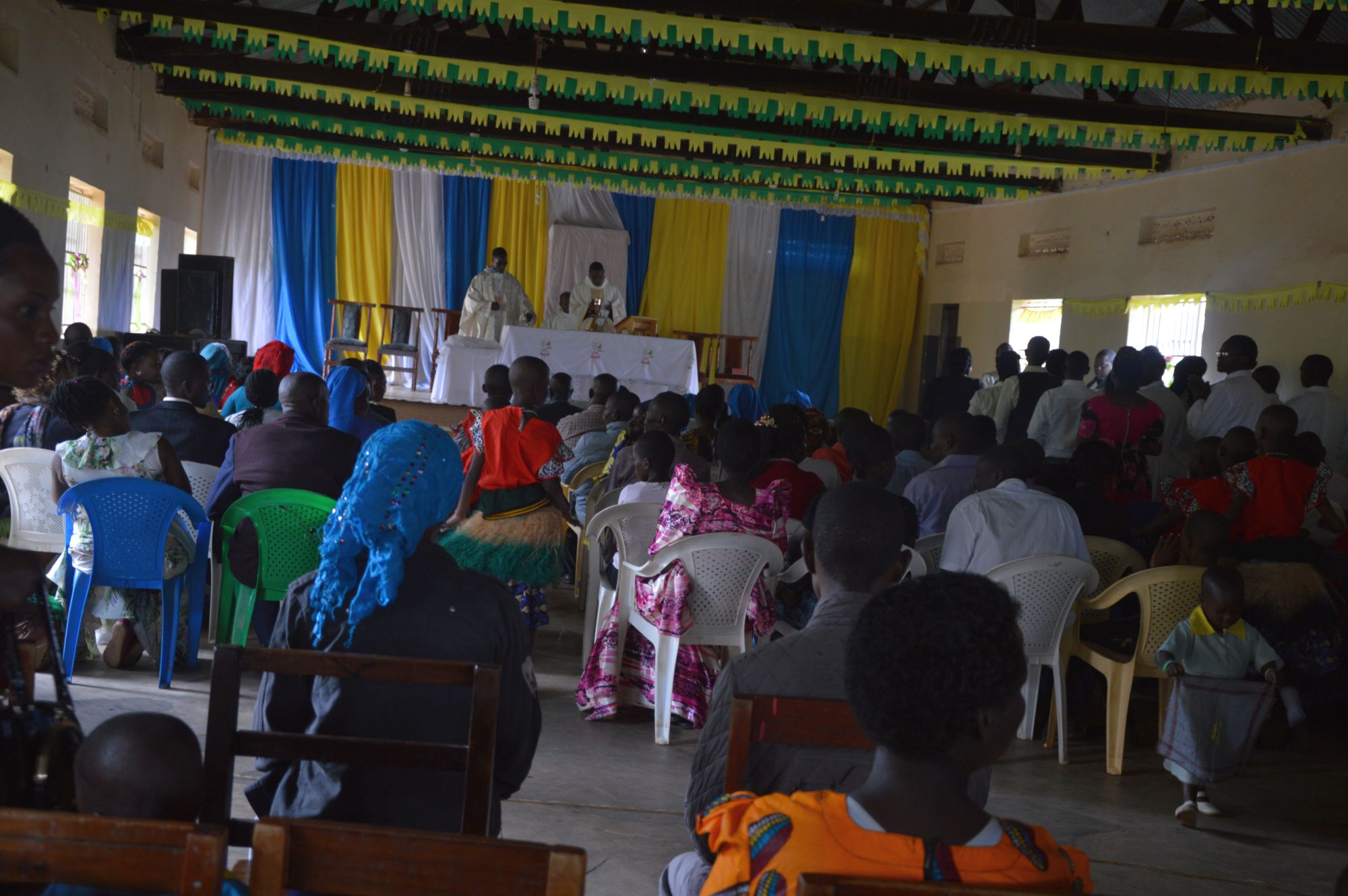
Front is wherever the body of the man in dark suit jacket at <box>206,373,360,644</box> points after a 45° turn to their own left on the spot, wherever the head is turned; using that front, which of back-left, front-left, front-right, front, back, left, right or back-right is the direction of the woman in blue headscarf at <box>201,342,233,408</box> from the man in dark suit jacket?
front-right

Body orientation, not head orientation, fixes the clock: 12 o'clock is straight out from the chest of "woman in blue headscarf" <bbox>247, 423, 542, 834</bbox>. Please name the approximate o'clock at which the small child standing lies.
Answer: The small child standing is roughly at 2 o'clock from the woman in blue headscarf.

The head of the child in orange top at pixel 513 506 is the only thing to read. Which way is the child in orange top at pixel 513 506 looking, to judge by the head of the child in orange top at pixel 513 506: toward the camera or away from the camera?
away from the camera

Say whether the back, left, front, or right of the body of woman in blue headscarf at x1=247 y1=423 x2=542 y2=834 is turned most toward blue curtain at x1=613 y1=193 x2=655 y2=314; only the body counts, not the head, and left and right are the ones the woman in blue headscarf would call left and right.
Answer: front

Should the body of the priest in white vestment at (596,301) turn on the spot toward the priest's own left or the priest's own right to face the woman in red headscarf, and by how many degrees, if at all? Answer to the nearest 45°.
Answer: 0° — they already face them

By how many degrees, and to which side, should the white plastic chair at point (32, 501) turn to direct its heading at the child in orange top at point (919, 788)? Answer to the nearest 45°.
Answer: approximately 180°

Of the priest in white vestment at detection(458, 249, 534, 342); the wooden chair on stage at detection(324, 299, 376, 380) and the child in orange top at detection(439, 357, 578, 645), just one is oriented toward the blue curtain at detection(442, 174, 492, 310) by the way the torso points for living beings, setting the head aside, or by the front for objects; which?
the child in orange top

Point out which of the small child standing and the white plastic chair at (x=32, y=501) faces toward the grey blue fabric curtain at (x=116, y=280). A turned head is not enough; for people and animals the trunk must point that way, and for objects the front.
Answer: the white plastic chair

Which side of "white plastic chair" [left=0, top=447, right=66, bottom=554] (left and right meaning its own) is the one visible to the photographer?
back

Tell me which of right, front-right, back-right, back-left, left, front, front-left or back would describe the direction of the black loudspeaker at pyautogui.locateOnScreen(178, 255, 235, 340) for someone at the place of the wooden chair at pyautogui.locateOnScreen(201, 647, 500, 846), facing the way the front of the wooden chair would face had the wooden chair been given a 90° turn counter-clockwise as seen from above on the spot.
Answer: right

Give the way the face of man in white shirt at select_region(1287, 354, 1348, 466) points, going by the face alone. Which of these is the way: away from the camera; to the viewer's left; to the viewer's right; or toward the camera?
away from the camera

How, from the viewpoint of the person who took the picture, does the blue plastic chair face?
facing away from the viewer

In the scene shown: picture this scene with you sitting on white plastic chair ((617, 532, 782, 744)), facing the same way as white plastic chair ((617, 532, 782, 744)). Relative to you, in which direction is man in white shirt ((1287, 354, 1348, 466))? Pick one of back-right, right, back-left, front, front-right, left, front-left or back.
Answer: right
